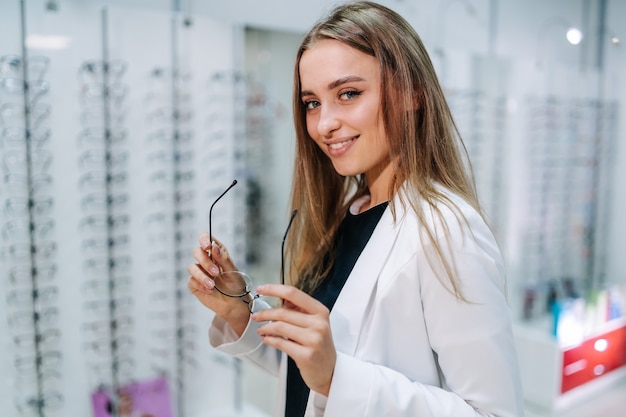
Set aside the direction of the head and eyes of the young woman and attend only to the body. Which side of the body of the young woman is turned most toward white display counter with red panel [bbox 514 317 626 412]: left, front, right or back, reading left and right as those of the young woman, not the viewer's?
back

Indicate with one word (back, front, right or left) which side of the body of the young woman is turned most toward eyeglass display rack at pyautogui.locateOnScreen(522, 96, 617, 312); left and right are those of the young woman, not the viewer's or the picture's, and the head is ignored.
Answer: back

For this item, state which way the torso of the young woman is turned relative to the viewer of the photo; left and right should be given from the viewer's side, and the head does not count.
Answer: facing the viewer and to the left of the viewer

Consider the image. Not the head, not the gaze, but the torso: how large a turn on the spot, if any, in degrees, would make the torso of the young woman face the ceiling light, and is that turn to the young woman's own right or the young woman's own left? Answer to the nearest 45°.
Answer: approximately 180°

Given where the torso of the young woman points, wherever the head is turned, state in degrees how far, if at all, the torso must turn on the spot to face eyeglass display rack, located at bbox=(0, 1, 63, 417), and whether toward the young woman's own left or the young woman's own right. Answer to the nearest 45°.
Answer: approximately 90° to the young woman's own right

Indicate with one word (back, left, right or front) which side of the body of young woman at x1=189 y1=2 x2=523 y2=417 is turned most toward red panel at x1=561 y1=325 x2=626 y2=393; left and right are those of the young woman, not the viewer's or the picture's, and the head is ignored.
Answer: back

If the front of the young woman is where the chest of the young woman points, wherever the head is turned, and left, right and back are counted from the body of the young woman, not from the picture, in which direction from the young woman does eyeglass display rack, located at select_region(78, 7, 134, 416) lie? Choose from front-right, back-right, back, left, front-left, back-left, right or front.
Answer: right
